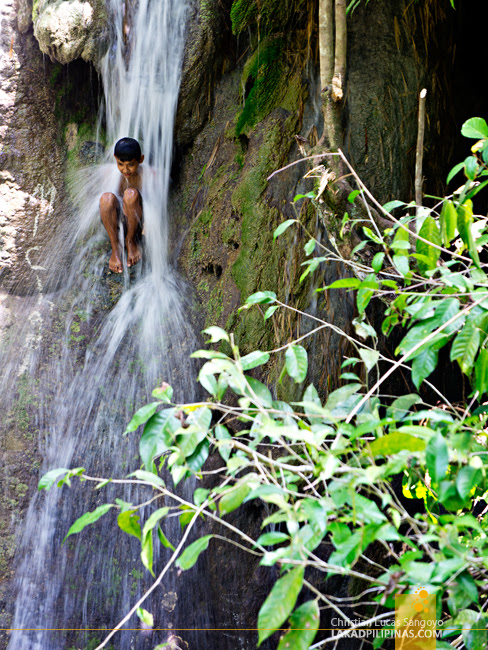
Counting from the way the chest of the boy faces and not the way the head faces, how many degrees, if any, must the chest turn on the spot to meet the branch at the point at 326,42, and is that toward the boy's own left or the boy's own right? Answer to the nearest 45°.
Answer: approximately 45° to the boy's own left

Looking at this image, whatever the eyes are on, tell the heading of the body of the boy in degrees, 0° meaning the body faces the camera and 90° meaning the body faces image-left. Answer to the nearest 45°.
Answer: approximately 0°

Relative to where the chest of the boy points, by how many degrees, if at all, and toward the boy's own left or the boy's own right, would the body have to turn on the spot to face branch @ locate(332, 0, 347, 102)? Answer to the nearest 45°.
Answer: approximately 45° to the boy's own left
